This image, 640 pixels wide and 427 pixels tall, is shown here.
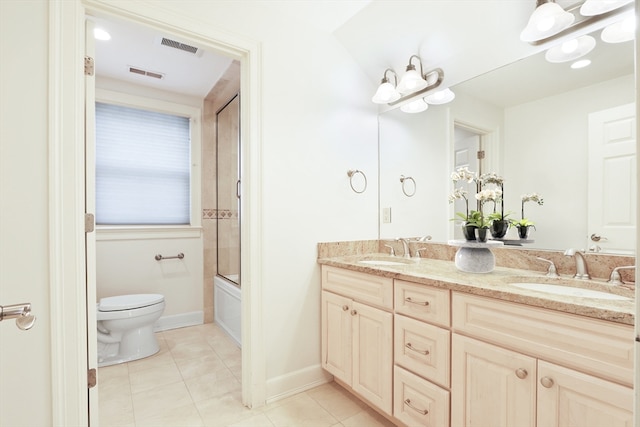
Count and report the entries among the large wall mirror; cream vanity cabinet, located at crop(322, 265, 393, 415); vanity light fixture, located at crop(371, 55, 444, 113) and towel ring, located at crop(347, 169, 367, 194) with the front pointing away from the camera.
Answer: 0

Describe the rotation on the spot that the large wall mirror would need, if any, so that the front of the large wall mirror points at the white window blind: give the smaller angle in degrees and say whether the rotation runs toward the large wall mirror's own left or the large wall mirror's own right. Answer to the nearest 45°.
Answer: approximately 45° to the large wall mirror's own right

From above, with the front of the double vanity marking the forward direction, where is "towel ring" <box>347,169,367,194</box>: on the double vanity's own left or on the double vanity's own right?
on the double vanity's own right

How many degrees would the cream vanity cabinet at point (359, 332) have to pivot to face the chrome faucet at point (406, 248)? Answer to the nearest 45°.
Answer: approximately 180°

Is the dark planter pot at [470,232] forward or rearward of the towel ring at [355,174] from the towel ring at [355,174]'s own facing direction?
forward

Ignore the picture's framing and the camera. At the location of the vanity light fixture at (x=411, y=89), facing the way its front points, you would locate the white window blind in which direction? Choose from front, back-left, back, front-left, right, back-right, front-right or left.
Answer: front-right

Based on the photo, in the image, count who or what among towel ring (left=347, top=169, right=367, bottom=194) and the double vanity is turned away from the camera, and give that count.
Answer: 0

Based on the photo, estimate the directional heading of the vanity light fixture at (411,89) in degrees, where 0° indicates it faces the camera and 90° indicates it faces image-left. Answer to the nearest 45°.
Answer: approximately 45°

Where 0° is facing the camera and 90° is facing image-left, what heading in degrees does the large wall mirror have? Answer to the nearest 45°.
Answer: approximately 45°

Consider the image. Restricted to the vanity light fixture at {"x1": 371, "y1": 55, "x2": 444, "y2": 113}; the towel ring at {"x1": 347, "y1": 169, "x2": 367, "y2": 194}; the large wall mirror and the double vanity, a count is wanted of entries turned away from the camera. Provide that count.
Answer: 0

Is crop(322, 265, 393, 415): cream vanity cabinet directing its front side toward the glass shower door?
no
